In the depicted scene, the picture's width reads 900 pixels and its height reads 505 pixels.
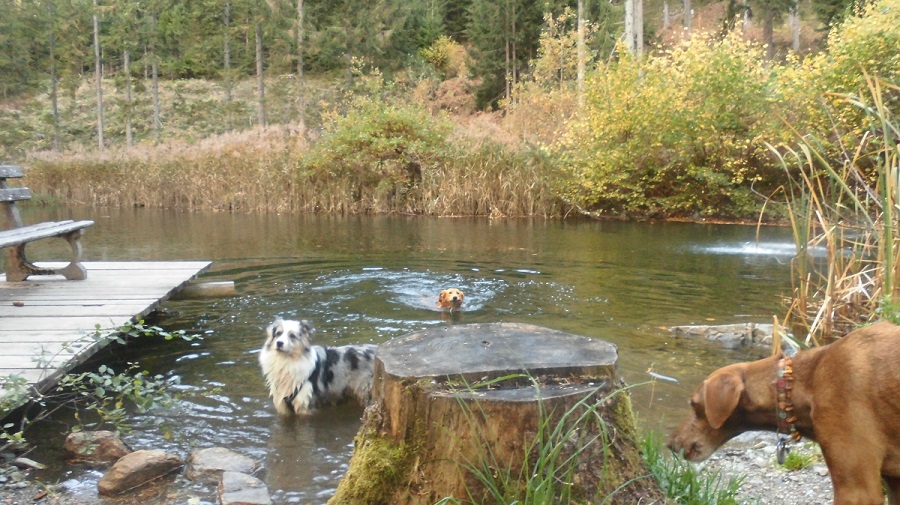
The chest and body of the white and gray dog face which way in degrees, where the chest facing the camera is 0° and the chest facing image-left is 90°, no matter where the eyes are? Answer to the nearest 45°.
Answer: approximately 45°

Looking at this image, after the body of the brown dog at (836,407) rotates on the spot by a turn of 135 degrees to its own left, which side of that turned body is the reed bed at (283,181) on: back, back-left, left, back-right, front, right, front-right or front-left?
back

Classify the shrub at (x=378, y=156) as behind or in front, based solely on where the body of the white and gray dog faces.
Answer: behind

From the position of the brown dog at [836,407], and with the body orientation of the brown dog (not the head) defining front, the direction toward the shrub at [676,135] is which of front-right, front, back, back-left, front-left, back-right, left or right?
right

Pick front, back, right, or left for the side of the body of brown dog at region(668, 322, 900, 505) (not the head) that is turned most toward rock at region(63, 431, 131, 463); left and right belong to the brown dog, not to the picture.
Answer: front

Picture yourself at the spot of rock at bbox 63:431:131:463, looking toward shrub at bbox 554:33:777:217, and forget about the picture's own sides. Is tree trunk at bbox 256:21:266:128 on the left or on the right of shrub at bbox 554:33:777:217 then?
left

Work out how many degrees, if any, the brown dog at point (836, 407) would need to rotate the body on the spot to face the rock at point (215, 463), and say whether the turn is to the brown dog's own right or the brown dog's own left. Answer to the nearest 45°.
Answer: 0° — it already faces it

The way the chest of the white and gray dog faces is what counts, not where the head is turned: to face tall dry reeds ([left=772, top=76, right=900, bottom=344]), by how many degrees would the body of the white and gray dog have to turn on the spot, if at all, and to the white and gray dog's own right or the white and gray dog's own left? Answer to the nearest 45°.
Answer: approximately 135° to the white and gray dog's own left

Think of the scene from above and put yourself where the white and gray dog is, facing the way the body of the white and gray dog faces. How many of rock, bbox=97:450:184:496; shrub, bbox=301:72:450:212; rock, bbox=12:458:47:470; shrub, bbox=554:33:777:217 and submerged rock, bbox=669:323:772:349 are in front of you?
2

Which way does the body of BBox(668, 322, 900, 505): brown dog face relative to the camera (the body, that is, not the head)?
to the viewer's left

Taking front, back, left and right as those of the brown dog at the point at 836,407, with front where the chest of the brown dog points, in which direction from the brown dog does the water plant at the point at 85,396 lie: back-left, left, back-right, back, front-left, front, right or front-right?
front

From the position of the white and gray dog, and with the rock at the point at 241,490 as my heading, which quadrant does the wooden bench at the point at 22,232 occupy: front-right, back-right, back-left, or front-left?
back-right

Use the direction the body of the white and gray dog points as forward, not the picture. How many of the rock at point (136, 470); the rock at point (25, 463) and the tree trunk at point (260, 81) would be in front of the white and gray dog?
2

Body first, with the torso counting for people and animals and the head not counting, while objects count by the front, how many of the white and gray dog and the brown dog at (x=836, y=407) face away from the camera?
0

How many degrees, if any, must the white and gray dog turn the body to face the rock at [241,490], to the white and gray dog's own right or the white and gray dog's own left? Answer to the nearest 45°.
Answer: approximately 45° to the white and gray dog's own left

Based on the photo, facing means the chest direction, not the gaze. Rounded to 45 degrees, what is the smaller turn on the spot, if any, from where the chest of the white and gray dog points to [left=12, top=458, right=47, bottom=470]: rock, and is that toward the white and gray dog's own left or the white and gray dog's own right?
0° — it already faces it
